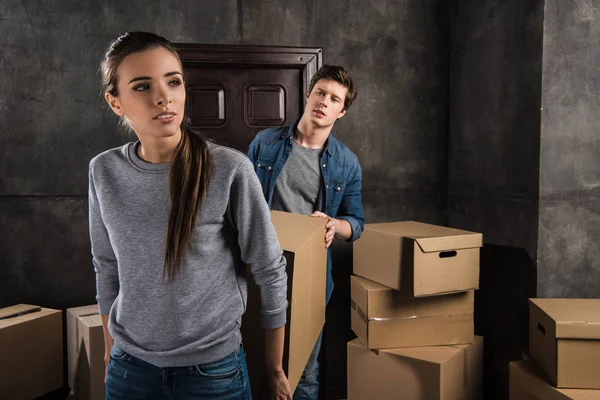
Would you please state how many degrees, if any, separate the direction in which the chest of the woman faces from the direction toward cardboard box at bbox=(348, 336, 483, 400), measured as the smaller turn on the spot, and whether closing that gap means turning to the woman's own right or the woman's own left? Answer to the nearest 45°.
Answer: approximately 135° to the woman's own left

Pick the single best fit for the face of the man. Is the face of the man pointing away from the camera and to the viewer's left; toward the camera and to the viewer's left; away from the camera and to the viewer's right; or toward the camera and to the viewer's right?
toward the camera and to the viewer's left

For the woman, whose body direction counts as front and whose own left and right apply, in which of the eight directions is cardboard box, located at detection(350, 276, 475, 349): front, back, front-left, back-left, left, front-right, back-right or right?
back-left

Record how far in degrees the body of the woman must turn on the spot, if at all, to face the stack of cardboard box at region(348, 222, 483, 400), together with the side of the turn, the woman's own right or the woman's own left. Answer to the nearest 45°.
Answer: approximately 135° to the woman's own left

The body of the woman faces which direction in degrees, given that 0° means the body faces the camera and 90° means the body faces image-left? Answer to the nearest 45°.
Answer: approximately 0°

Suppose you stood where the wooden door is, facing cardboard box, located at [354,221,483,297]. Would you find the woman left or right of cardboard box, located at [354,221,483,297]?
right

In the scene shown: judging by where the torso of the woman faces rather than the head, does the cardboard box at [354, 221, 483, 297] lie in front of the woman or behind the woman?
behind

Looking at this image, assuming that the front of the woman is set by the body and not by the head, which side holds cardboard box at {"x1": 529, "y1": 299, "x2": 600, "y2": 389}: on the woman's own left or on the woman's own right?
on the woman's own left

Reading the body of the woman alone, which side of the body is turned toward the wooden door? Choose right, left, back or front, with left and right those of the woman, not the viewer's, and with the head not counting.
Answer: back
